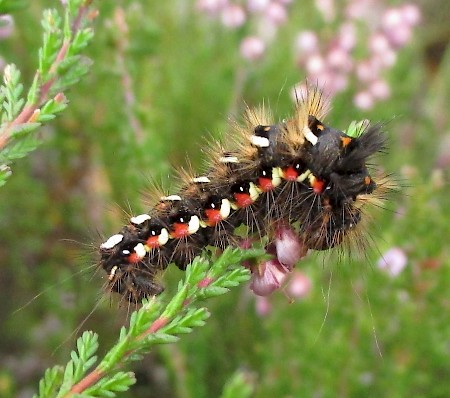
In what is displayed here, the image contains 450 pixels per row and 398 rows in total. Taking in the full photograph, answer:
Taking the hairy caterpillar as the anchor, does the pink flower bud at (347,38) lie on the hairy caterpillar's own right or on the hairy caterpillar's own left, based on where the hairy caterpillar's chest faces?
on the hairy caterpillar's own left

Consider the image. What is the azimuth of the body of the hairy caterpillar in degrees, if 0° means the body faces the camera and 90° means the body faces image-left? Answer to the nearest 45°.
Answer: approximately 270°

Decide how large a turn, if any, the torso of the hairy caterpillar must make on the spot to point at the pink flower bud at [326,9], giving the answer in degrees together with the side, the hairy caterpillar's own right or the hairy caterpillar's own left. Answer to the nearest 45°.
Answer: approximately 90° to the hairy caterpillar's own left
